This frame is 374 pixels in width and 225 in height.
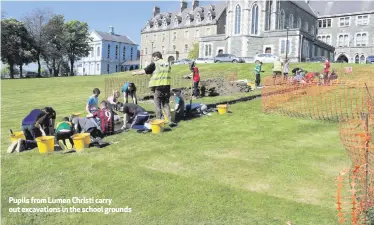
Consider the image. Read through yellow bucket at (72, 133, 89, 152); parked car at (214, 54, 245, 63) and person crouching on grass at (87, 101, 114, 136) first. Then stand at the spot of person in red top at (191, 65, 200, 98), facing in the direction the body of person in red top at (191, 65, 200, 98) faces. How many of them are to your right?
1

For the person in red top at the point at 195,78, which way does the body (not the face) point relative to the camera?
to the viewer's left

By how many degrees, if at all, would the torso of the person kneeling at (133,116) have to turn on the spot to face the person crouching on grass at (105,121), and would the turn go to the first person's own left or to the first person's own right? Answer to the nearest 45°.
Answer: approximately 45° to the first person's own left

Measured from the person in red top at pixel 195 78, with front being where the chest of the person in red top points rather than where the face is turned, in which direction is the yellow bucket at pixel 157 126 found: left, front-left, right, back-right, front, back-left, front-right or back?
left

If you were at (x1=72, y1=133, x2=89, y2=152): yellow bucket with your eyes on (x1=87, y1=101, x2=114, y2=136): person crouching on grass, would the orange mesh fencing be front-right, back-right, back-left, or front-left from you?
front-right

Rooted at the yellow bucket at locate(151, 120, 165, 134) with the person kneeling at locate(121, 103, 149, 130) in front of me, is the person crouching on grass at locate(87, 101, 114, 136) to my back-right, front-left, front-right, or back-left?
front-left

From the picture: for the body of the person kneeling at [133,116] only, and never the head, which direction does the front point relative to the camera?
to the viewer's left
